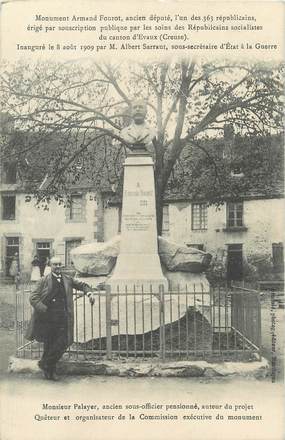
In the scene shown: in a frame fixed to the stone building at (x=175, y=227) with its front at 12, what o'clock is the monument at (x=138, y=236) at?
The monument is roughly at 12 o'clock from the stone building.

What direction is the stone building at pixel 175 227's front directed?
toward the camera

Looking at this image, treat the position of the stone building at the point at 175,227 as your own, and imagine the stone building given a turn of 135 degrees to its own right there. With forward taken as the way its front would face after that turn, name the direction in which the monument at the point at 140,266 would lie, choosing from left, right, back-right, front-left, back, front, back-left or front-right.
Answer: back-left

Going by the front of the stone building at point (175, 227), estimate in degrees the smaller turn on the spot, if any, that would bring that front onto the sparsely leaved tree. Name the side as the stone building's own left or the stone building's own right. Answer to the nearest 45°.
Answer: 0° — it already faces it

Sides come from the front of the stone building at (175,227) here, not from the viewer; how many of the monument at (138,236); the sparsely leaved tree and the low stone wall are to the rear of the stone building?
0

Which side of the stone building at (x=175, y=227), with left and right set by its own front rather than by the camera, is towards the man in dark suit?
front

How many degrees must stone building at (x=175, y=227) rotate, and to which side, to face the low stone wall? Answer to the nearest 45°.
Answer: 0° — it already faces it

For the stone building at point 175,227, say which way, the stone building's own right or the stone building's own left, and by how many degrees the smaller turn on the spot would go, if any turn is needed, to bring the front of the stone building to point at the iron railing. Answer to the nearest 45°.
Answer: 0° — it already faces it
